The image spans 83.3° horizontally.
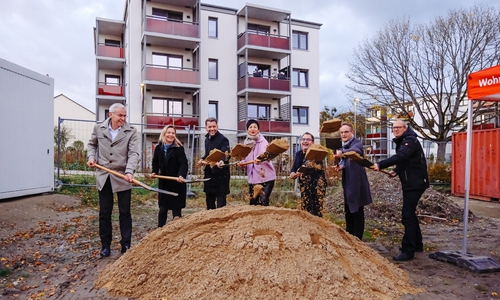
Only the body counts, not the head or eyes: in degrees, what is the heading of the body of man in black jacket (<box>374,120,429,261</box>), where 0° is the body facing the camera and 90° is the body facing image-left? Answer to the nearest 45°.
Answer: approximately 90°

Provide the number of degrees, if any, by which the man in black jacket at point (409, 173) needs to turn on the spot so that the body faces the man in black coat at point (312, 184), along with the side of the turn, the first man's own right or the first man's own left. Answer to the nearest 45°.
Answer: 0° — they already face them

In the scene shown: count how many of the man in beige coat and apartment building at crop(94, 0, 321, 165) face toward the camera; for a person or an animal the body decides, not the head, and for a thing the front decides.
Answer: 2

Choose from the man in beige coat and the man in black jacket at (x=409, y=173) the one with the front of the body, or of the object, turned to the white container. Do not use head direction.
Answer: the man in black jacket

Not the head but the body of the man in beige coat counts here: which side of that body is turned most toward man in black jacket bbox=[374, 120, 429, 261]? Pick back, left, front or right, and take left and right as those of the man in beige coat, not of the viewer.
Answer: left

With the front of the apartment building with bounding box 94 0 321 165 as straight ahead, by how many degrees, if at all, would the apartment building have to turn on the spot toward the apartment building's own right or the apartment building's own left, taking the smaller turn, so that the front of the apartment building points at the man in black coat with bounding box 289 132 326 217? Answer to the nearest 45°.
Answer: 0° — it already faces them

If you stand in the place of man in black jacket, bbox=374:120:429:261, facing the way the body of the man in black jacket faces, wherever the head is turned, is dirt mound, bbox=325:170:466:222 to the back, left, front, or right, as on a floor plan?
right

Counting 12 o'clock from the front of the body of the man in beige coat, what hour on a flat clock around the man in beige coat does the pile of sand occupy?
The pile of sand is roughly at 11 o'clock from the man in beige coat.

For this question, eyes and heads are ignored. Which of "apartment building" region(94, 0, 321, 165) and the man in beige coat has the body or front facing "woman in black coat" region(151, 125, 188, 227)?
the apartment building

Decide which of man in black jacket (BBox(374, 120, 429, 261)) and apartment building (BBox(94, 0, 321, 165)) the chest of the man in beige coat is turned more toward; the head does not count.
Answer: the man in black jacket

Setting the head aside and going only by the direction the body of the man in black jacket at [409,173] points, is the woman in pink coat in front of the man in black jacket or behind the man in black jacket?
in front
